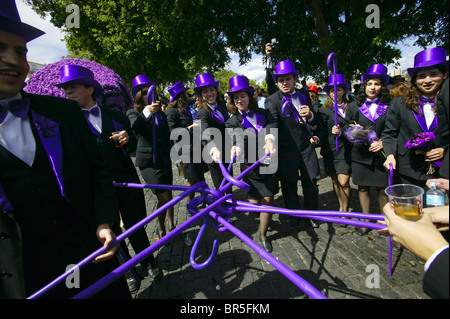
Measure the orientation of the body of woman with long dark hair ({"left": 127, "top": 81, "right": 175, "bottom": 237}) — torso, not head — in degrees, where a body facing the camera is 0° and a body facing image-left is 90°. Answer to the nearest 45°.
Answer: approximately 315°

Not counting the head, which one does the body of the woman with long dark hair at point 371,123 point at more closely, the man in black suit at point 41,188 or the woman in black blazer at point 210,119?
the man in black suit

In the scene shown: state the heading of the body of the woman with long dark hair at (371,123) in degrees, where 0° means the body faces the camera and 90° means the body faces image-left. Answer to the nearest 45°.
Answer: approximately 0°
